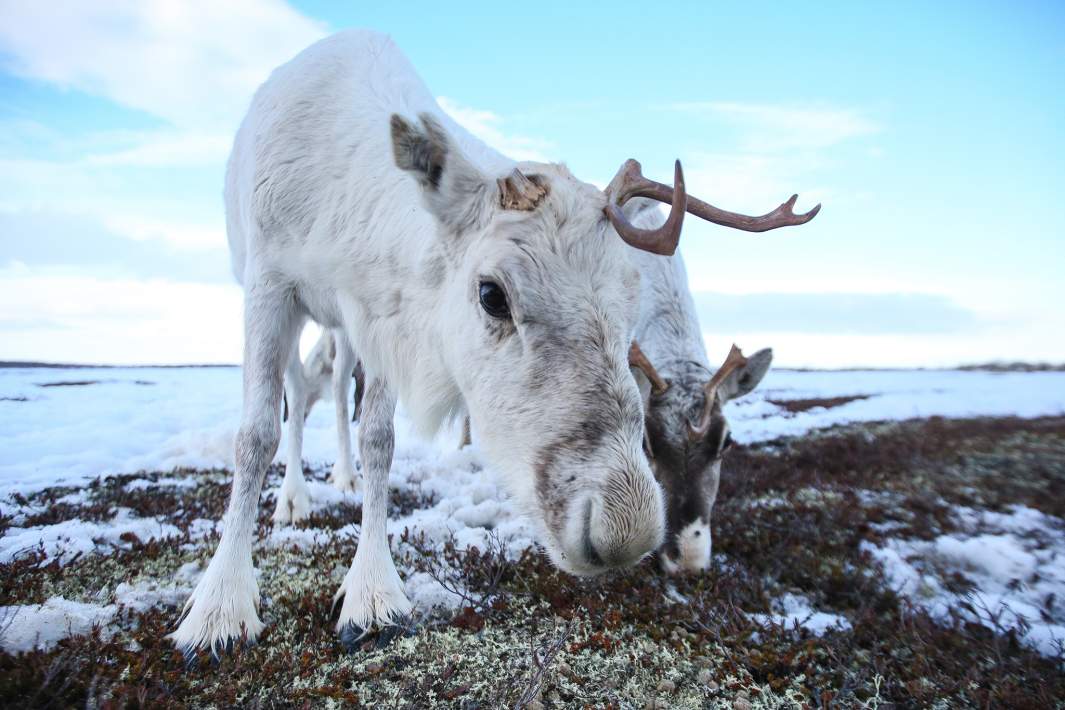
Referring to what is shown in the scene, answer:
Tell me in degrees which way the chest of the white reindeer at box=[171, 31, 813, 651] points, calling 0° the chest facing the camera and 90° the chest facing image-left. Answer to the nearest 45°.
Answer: approximately 315°
